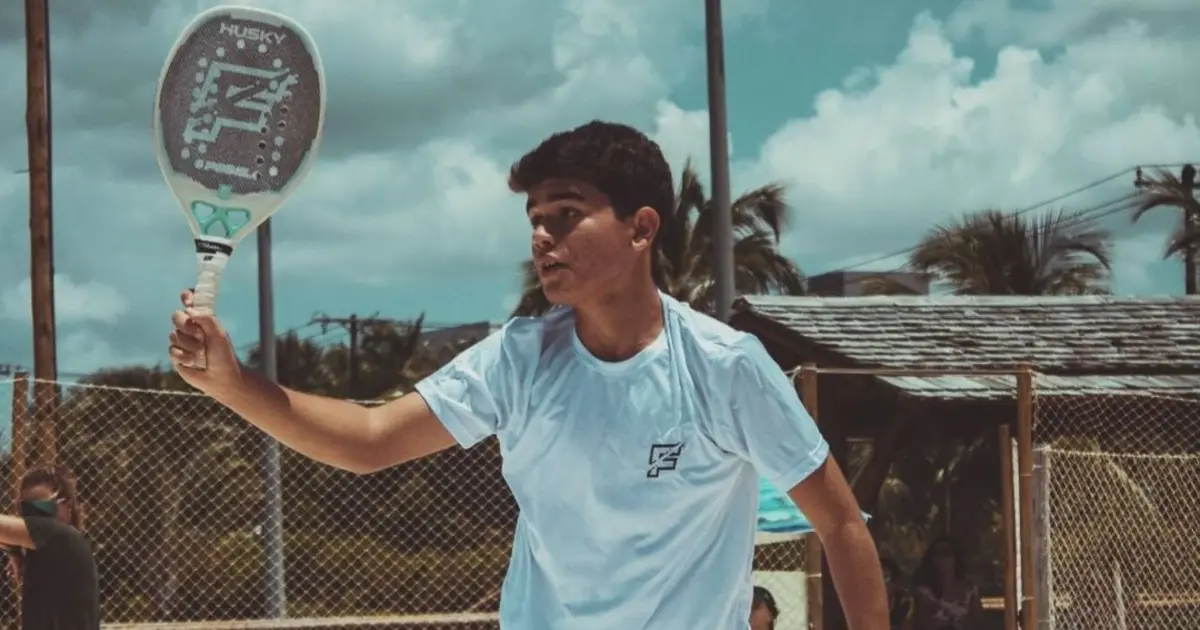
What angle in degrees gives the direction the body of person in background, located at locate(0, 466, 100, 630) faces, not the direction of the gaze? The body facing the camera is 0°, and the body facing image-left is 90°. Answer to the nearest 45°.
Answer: approximately 90°

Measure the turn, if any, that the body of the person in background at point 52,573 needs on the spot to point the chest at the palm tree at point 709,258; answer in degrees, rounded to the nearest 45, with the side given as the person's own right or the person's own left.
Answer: approximately 135° to the person's own right

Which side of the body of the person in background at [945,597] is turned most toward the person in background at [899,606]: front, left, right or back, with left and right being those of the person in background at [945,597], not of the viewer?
right

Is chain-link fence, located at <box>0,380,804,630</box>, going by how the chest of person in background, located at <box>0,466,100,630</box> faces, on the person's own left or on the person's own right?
on the person's own right

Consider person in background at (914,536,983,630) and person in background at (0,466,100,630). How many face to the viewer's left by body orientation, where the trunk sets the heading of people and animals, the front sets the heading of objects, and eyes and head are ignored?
1

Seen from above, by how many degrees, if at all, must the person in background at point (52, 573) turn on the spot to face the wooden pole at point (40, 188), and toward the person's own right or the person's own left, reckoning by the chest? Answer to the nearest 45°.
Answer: approximately 90° to the person's own right

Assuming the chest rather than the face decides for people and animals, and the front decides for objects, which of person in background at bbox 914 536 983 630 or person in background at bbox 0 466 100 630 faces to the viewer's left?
person in background at bbox 0 466 100 630
